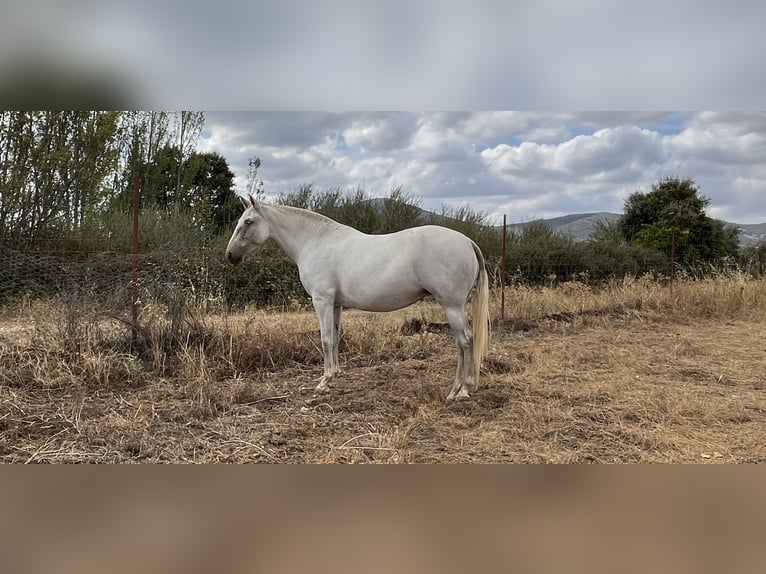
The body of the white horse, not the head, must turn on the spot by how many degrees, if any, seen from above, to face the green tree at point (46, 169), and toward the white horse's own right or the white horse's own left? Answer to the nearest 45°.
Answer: approximately 45° to the white horse's own right

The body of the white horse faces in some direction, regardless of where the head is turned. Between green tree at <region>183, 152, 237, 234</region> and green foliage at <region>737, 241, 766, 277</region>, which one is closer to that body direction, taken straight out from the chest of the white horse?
the green tree

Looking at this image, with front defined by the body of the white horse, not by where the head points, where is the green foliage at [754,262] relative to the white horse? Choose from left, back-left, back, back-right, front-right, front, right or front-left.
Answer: back-right

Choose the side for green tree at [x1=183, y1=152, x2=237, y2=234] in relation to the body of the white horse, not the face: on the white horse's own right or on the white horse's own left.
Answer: on the white horse's own right

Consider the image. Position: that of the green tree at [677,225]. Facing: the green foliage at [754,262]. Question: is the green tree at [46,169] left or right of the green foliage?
right

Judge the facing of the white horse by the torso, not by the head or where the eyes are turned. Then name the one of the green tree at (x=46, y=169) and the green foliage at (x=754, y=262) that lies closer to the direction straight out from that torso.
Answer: the green tree

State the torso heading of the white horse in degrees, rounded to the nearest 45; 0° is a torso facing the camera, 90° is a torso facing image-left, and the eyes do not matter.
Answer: approximately 90°

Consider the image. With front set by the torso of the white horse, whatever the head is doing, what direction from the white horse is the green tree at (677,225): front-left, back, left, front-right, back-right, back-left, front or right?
back-right
